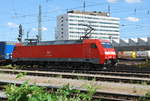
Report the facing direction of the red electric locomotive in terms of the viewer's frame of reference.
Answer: facing the viewer and to the right of the viewer
